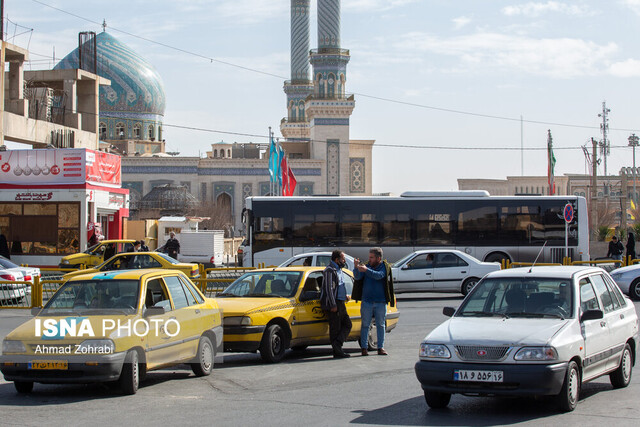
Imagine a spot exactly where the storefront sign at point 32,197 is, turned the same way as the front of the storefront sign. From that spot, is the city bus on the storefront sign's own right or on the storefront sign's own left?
on the storefront sign's own left

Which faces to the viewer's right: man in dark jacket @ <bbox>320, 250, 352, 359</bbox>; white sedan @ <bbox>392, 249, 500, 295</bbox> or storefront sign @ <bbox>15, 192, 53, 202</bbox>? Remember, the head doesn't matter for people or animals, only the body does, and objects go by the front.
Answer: the man in dark jacket

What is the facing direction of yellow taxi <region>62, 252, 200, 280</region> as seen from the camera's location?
facing to the left of the viewer

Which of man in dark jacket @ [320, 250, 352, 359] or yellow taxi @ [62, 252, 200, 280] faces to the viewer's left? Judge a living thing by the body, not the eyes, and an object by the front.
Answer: the yellow taxi

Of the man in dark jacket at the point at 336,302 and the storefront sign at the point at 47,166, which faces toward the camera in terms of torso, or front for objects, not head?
the storefront sign

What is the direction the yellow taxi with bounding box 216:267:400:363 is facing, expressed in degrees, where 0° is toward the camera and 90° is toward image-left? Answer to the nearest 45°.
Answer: approximately 45°

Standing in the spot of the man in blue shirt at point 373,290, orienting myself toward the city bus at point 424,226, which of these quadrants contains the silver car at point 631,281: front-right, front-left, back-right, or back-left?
front-right

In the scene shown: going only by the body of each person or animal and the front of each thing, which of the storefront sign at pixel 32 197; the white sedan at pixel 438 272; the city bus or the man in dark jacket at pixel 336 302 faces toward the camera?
the storefront sign

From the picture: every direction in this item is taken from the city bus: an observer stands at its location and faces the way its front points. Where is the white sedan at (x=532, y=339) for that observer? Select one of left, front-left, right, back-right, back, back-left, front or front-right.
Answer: left

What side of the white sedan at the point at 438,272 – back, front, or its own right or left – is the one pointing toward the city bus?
right

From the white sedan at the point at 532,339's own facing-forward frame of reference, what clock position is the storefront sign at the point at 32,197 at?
The storefront sign is roughly at 3 o'clock from the white sedan.

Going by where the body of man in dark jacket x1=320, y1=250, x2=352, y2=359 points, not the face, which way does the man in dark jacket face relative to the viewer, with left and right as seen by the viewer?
facing to the right of the viewer

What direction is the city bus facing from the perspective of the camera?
to the viewer's left

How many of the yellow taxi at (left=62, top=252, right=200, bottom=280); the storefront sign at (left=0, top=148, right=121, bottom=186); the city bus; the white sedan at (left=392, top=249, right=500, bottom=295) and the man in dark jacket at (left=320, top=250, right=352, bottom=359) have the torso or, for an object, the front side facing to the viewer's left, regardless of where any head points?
3

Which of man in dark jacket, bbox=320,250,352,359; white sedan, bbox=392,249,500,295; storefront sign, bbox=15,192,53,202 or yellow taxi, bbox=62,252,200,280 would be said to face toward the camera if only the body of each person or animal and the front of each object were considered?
the storefront sign

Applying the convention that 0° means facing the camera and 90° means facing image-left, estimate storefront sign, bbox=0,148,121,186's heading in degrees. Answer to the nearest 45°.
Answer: approximately 0°

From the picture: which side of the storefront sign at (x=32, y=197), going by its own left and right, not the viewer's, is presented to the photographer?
front
